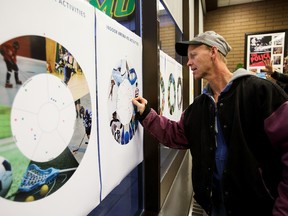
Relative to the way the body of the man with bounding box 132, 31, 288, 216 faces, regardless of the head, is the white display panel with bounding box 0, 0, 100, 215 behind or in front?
in front

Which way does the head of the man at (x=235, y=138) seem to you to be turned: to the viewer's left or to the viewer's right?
to the viewer's left

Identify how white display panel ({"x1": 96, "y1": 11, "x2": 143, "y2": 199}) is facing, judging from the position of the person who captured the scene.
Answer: facing the viewer and to the right of the viewer

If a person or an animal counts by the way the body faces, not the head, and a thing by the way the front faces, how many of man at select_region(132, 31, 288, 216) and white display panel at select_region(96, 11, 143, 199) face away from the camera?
0

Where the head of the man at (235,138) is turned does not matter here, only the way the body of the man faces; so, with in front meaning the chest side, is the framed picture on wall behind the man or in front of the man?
behind

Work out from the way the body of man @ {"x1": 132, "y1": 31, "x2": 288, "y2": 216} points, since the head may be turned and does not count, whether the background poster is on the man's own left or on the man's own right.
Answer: on the man's own right

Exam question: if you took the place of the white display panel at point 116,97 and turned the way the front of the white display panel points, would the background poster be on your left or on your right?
on your left

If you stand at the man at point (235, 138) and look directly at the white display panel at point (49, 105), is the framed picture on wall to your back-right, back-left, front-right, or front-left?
back-right

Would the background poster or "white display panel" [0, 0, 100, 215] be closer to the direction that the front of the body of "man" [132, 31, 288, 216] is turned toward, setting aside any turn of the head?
the white display panel
